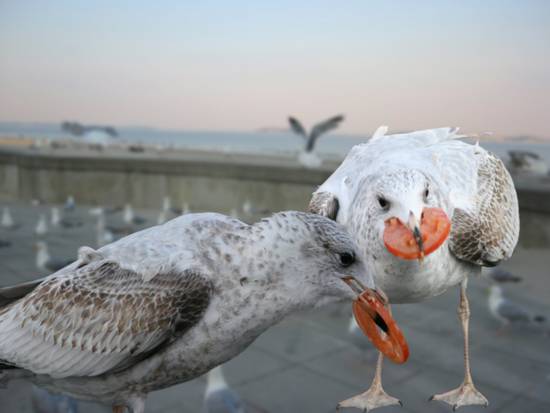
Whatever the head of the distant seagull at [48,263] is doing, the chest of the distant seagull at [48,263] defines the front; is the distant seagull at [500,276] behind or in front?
behind

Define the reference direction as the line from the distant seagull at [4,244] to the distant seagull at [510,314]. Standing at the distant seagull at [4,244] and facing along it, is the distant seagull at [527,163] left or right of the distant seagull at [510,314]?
left

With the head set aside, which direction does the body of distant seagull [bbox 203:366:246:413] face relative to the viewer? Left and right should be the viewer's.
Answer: facing to the left of the viewer

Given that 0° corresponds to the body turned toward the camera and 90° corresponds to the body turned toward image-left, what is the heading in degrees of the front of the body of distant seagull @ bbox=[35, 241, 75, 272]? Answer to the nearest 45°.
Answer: approximately 90°

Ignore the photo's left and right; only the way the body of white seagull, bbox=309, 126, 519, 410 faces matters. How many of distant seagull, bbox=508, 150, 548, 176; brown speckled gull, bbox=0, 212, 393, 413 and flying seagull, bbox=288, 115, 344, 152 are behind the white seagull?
2

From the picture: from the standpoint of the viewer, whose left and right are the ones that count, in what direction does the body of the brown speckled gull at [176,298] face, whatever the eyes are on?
facing to the right of the viewer

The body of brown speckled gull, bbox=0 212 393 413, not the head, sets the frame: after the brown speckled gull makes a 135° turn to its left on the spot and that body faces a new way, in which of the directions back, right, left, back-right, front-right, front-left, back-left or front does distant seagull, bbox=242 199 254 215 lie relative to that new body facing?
front-right
